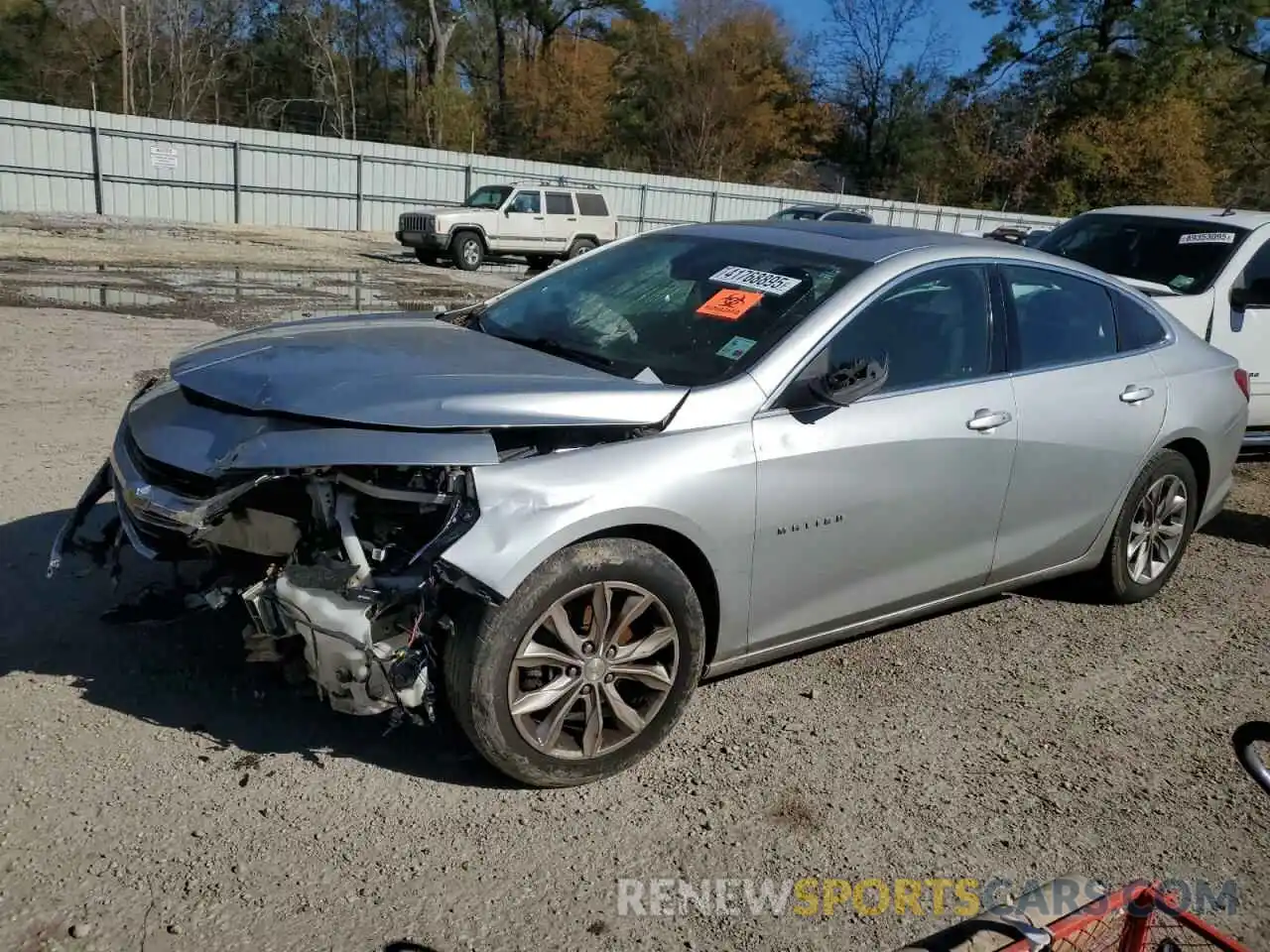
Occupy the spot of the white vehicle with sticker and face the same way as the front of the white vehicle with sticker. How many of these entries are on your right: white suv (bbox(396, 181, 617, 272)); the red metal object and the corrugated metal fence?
2

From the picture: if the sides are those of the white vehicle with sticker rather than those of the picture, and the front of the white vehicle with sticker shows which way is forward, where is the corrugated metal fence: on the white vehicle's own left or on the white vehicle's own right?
on the white vehicle's own right

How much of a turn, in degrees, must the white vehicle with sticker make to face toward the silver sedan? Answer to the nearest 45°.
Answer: approximately 45° to its left

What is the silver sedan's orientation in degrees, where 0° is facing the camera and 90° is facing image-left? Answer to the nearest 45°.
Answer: approximately 45°

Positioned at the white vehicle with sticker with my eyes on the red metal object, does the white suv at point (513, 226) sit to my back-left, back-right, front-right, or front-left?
back-right

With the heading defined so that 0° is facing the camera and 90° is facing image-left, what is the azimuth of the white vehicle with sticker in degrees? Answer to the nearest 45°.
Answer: approximately 45°

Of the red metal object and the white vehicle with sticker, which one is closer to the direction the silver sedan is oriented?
the red metal object

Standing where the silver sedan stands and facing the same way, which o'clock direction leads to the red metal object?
The red metal object is roughly at 9 o'clock from the silver sedan.

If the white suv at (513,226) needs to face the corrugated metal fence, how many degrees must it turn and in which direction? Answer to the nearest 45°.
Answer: approximately 90° to its right

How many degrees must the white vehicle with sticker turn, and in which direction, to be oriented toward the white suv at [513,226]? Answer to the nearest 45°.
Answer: approximately 90° to its right
